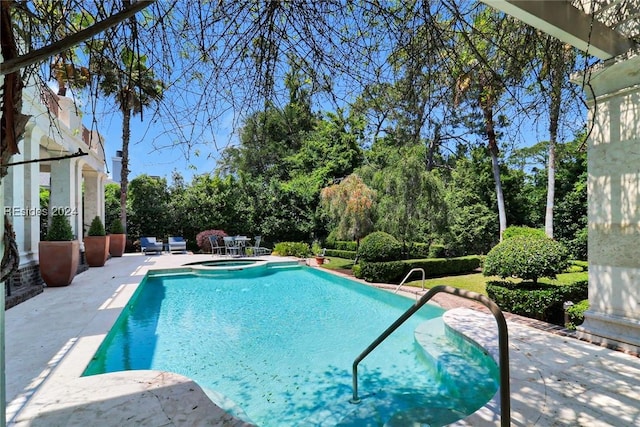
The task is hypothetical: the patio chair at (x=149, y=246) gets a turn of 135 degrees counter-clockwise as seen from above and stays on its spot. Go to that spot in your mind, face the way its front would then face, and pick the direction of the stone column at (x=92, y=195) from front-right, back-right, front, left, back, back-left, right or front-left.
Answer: back-left

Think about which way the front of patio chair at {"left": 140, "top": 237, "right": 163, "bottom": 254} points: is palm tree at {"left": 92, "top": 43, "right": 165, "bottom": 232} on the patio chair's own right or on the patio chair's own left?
on the patio chair's own right

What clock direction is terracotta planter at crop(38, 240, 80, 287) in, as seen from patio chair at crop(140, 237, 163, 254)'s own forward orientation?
The terracotta planter is roughly at 2 o'clock from the patio chair.

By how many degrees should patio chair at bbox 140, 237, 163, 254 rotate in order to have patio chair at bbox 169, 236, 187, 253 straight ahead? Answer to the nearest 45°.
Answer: approximately 45° to its left

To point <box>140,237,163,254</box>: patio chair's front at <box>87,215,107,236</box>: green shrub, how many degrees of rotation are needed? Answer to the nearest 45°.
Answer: approximately 45° to its right

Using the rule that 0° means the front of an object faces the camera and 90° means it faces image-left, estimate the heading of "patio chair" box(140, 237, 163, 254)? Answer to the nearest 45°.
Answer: approximately 315°

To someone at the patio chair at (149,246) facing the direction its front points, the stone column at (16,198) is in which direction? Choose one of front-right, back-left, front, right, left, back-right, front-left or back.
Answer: front-right

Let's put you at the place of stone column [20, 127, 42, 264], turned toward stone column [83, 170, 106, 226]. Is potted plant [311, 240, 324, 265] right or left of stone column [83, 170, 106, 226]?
right

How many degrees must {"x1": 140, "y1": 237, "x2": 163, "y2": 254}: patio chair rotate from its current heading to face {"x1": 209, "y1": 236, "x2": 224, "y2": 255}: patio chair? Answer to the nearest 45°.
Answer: approximately 45° to its left
